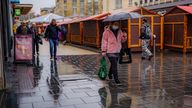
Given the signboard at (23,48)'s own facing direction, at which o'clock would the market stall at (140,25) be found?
The market stall is roughly at 8 o'clock from the signboard.

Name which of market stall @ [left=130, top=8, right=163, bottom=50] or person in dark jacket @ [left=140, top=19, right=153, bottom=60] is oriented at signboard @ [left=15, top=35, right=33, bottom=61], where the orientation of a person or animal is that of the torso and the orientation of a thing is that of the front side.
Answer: the market stall

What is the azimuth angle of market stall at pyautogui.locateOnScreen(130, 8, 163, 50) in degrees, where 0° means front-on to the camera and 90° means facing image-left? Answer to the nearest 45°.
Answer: approximately 45°

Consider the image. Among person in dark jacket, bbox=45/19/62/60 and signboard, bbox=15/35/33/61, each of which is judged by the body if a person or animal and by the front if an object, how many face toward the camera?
2

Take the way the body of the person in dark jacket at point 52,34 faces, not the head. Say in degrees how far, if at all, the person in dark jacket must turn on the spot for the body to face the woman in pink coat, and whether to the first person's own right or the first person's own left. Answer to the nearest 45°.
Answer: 0° — they already face them

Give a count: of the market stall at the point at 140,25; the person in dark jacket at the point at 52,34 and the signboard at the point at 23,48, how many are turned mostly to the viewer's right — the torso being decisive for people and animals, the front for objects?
0

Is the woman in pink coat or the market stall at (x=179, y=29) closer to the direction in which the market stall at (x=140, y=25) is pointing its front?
the woman in pink coat

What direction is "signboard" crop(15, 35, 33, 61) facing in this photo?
toward the camera

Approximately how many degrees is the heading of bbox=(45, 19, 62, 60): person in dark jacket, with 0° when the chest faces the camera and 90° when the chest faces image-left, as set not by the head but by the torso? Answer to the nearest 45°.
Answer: approximately 0°
